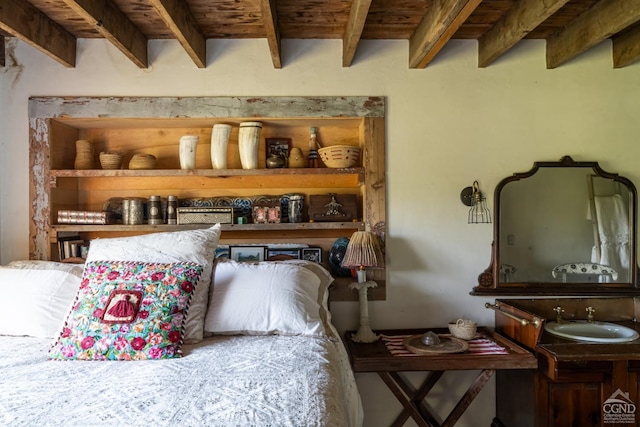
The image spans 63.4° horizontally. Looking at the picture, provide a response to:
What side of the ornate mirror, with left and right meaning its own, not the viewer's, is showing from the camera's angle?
front

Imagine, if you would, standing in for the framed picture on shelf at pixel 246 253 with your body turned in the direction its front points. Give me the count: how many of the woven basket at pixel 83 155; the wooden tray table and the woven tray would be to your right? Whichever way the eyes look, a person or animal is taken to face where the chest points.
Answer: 1

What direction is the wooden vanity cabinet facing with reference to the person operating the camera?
facing the viewer

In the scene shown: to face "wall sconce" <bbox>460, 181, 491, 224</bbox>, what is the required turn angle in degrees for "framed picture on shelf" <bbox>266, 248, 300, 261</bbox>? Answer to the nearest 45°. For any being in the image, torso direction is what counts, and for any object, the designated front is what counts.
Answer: approximately 90° to its left

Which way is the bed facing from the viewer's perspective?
toward the camera

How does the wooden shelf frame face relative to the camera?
toward the camera

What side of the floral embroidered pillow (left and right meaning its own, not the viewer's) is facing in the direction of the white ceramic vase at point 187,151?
back

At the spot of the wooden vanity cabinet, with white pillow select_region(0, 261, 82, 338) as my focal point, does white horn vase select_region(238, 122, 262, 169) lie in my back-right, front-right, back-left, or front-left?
front-right

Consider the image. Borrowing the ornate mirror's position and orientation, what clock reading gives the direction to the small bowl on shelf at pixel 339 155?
The small bowl on shelf is roughly at 2 o'clock from the ornate mirror.

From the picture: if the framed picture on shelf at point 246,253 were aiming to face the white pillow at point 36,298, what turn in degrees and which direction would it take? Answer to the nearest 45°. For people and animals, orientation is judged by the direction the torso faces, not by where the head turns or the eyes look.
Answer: approximately 45° to its right

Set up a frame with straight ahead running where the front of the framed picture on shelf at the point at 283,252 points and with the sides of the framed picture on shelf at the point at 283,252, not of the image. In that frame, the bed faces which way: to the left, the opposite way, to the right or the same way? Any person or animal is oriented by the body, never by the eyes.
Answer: the same way

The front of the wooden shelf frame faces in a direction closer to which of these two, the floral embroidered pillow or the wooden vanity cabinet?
the floral embroidered pillow

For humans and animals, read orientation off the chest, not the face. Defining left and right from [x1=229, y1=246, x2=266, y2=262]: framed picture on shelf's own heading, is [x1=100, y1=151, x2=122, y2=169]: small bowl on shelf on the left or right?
on its right

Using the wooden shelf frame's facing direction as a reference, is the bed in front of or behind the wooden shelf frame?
in front

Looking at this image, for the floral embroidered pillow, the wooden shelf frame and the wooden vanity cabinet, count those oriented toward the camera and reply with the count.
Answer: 3
